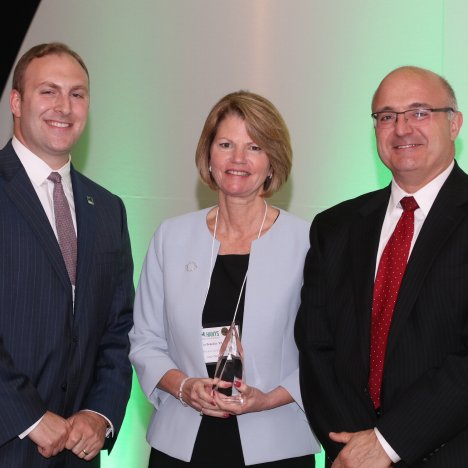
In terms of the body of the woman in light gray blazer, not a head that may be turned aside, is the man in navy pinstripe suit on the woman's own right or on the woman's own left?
on the woman's own right

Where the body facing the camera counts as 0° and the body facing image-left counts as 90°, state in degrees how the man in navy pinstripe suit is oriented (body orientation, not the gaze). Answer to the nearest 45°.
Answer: approximately 315°

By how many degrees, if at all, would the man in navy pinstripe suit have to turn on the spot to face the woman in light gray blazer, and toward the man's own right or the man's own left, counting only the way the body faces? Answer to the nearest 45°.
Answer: approximately 45° to the man's own left

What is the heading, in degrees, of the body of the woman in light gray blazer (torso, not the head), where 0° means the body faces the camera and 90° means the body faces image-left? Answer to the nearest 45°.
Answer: approximately 0°

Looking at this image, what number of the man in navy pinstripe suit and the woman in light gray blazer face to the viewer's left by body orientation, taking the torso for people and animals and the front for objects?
0
